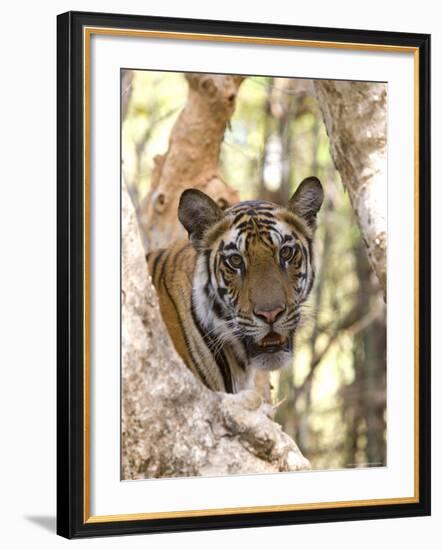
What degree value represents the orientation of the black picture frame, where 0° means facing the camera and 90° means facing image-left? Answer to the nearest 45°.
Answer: approximately 315°
